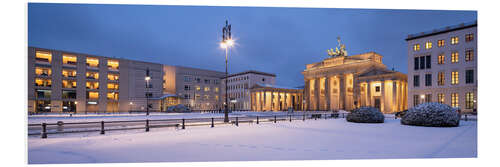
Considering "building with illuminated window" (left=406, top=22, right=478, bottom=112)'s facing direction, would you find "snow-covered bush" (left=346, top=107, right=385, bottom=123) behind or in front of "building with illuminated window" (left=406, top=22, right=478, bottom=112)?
in front

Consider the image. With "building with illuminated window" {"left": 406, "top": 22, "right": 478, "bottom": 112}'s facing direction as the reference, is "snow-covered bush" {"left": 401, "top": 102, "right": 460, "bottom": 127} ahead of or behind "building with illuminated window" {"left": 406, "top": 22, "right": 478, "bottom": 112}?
ahead

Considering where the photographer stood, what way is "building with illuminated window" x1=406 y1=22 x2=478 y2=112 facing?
facing the viewer and to the left of the viewer
